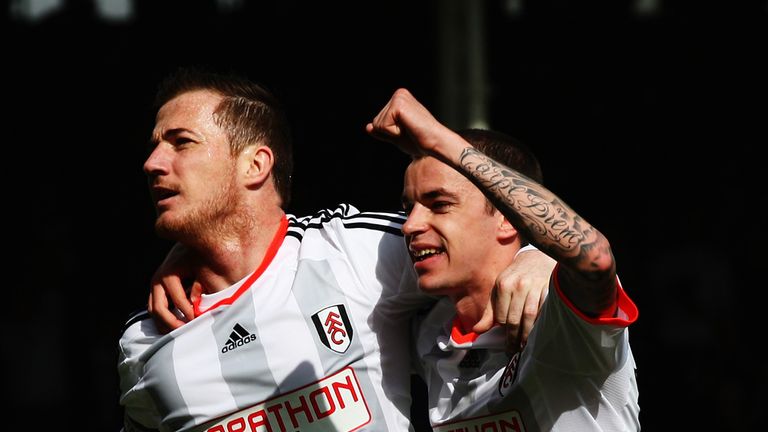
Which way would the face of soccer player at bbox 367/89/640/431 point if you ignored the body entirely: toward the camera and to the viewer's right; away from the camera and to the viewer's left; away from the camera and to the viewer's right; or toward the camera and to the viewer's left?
toward the camera and to the viewer's left

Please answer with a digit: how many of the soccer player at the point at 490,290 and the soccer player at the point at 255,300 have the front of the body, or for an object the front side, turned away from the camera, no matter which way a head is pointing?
0

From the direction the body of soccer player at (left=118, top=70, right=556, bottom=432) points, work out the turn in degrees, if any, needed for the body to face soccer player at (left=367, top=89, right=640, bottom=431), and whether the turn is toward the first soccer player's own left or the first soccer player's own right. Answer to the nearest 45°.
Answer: approximately 90° to the first soccer player's own left

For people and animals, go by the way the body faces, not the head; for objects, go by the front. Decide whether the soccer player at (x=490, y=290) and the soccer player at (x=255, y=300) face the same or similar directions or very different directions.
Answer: same or similar directions

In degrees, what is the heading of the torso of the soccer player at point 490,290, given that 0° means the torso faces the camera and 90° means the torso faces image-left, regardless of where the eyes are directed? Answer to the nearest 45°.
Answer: approximately 45°

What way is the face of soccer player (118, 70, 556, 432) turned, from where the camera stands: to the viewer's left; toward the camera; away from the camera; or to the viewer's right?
to the viewer's left

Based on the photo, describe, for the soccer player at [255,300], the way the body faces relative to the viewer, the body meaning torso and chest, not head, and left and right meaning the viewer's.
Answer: facing the viewer and to the left of the viewer
